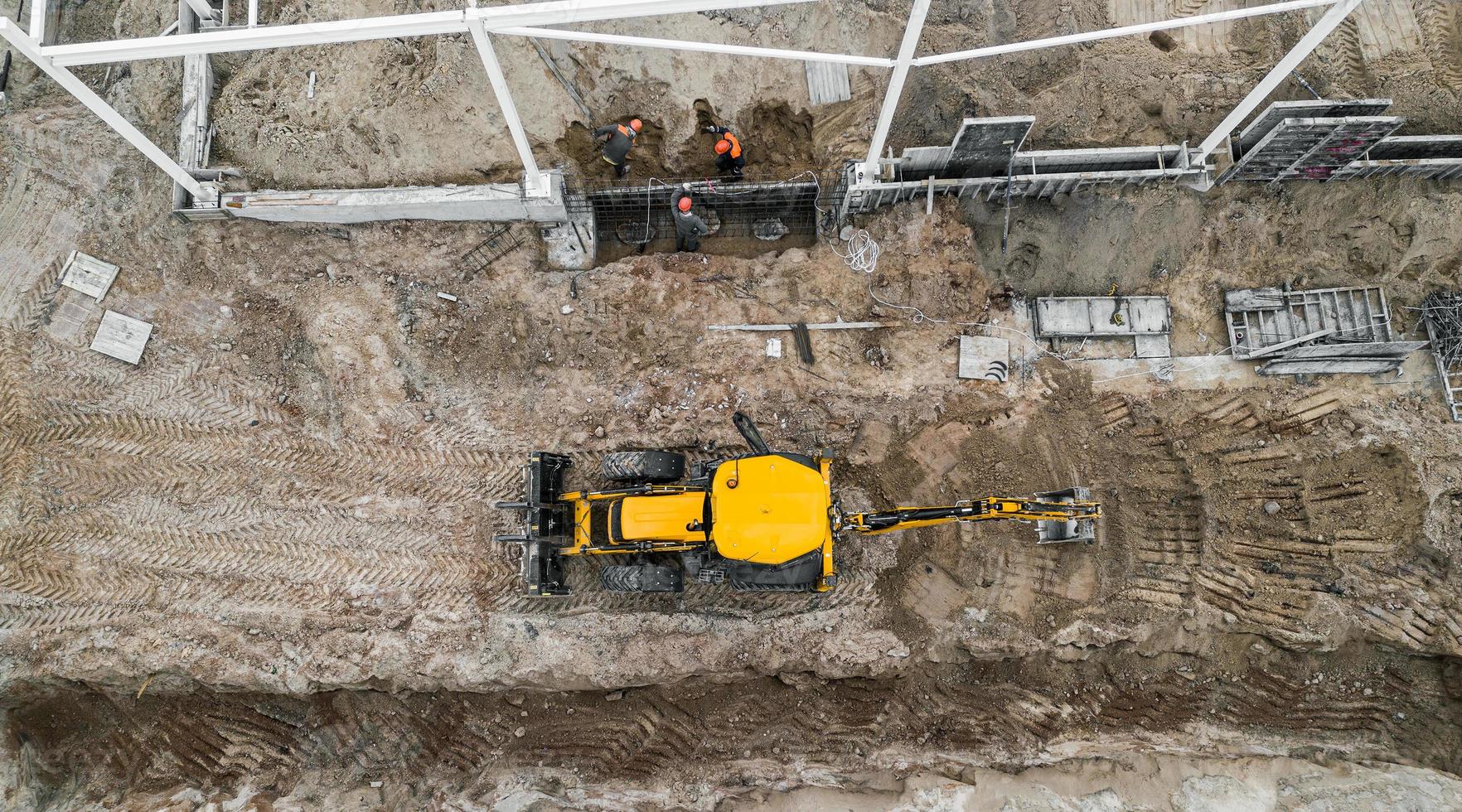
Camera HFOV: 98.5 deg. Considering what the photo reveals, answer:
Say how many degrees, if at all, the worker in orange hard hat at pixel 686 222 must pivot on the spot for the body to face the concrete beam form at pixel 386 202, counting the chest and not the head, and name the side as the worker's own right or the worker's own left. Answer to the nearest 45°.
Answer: approximately 90° to the worker's own left

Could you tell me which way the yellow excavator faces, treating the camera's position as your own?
facing to the left of the viewer

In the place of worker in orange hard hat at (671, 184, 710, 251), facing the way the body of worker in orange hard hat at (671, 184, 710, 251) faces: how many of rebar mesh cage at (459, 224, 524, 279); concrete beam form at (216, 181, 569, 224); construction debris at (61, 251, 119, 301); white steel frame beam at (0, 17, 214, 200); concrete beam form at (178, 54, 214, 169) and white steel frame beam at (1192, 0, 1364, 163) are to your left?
5

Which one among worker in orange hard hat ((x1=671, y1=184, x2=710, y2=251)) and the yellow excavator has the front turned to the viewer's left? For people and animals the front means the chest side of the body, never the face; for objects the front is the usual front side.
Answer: the yellow excavator

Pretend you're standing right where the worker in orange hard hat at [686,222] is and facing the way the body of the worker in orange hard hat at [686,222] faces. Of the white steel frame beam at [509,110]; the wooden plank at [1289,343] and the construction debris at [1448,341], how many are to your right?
2

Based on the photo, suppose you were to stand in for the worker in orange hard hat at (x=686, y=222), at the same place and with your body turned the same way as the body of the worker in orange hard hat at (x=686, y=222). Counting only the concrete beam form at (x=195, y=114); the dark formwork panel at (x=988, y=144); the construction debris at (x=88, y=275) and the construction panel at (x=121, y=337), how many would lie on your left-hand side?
3

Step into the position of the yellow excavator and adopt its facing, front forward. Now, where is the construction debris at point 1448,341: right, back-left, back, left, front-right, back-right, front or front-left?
back

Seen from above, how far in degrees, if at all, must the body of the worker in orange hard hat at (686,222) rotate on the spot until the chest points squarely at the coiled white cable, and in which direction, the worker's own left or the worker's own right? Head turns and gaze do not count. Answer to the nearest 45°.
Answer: approximately 90° to the worker's own right

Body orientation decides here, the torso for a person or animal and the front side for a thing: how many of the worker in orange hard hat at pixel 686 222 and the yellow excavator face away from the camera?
1

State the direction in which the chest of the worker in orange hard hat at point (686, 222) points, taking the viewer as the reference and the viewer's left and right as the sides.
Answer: facing away from the viewer

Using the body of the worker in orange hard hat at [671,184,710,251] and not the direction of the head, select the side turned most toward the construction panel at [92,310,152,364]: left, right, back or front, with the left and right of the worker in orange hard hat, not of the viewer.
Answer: left

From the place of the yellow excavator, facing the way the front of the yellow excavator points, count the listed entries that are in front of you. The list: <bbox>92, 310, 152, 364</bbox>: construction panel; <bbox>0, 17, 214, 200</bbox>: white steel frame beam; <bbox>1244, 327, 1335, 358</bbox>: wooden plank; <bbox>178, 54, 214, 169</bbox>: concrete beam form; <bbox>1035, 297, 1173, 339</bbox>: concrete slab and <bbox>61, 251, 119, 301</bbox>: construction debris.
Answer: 4

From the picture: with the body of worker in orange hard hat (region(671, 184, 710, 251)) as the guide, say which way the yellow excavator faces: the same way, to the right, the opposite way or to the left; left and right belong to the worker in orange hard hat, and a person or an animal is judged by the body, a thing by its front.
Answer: to the left
